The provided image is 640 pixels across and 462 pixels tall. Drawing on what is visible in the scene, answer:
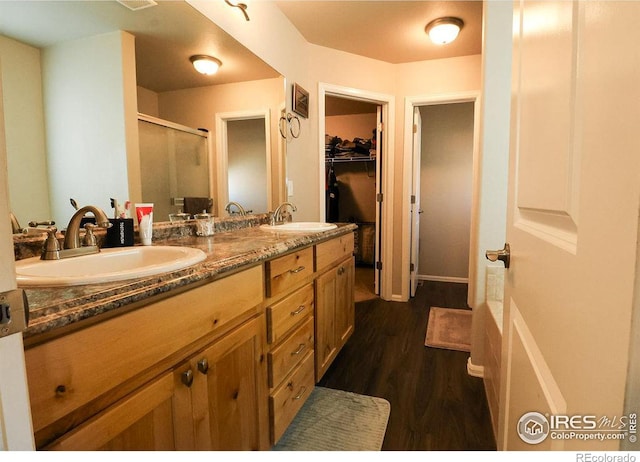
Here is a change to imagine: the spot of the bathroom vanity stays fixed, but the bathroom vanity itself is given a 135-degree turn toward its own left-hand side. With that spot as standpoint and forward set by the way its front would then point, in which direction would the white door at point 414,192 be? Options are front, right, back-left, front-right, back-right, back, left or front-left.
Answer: front-right

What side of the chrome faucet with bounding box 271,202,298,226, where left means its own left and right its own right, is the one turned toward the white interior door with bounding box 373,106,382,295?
left

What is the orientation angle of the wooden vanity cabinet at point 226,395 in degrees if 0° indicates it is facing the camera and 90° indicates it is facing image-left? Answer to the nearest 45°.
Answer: approximately 315°

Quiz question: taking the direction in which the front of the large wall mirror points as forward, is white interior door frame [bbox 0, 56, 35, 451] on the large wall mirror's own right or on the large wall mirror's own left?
on the large wall mirror's own right

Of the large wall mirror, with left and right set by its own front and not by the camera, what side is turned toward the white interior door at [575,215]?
front

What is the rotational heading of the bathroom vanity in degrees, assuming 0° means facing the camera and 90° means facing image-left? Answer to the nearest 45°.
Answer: approximately 315°

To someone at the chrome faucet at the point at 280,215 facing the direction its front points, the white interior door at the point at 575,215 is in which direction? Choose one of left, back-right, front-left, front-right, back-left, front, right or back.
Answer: front-right
